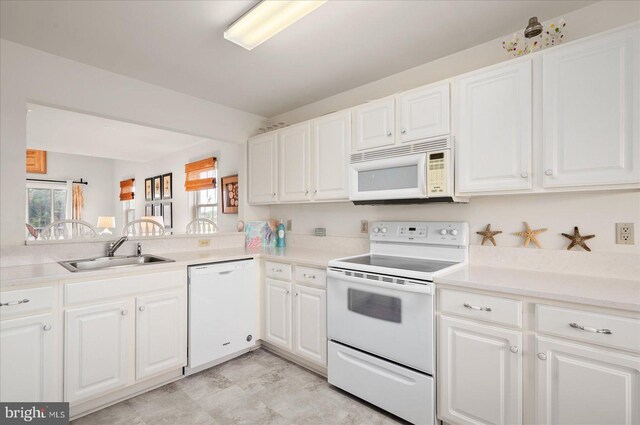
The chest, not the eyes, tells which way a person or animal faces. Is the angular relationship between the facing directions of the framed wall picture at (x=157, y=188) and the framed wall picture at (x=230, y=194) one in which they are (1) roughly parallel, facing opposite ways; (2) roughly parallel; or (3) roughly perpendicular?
roughly parallel

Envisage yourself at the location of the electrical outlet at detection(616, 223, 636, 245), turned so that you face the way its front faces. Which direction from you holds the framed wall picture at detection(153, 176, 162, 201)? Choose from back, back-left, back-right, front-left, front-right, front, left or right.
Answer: right

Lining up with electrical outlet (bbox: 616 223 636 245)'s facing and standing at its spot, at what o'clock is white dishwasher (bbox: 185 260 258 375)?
The white dishwasher is roughly at 2 o'clock from the electrical outlet.

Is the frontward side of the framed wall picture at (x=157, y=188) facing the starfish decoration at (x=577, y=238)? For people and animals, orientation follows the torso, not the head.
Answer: no

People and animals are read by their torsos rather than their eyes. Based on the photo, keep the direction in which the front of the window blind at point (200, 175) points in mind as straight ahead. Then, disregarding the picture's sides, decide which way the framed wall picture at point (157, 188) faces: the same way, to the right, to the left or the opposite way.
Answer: the same way

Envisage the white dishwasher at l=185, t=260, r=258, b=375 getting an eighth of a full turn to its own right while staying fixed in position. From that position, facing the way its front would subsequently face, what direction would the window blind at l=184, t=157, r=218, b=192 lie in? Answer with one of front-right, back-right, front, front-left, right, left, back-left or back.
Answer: back

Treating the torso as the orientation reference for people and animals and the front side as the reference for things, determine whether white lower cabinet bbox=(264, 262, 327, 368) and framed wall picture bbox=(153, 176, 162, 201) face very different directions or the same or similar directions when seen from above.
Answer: same or similar directions

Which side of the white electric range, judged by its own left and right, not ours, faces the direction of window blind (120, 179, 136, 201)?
right

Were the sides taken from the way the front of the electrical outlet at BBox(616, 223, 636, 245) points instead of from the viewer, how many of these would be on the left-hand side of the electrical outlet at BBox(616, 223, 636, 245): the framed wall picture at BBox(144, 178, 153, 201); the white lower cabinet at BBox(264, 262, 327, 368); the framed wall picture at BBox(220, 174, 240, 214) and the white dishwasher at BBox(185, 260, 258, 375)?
0

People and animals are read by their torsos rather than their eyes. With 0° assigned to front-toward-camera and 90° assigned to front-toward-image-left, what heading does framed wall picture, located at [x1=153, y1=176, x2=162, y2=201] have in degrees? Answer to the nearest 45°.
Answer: approximately 45°

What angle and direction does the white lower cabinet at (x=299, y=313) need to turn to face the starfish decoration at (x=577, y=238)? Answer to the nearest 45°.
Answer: approximately 90° to its left

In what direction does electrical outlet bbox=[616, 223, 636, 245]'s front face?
toward the camera

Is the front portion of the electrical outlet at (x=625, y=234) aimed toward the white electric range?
no

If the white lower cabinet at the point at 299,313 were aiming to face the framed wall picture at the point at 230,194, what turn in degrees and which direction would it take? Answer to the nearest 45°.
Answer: approximately 90° to its right

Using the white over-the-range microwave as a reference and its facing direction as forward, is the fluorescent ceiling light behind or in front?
in front

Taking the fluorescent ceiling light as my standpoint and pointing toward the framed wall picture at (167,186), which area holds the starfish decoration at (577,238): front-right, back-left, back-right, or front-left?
back-right

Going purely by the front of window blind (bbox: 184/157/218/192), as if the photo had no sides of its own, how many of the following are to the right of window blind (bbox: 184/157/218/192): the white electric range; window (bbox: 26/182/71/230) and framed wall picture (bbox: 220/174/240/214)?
1

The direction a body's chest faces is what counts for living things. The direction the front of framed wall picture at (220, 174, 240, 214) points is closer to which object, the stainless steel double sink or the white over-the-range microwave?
the stainless steel double sink
